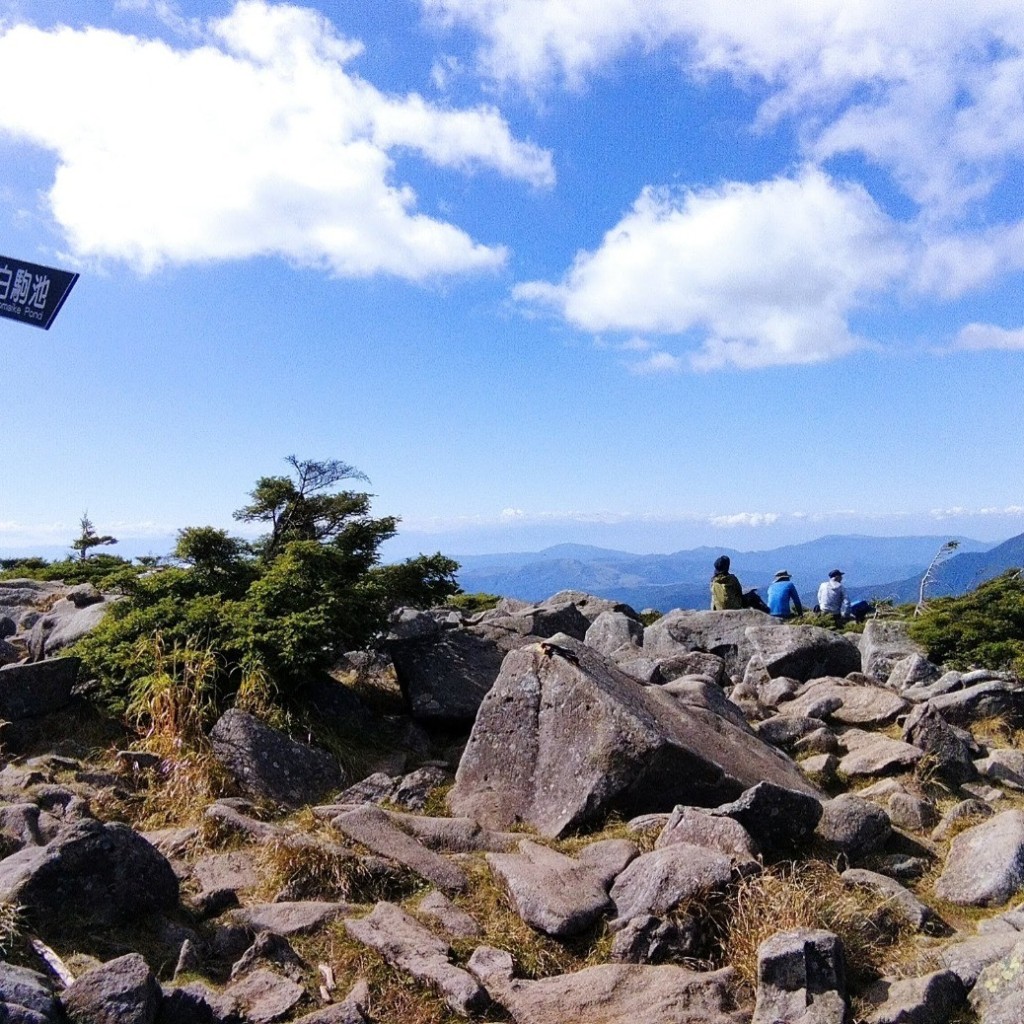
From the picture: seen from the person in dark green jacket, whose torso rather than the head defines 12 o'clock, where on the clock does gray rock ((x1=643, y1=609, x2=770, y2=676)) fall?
The gray rock is roughly at 6 o'clock from the person in dark green jacket.

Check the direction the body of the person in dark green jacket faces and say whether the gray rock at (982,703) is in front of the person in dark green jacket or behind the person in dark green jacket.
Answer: behind

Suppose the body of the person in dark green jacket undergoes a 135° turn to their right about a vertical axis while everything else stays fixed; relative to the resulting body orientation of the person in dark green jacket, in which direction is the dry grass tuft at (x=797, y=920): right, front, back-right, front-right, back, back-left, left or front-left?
front-right

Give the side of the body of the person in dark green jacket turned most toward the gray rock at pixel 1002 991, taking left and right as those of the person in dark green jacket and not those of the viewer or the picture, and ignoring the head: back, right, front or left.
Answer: back

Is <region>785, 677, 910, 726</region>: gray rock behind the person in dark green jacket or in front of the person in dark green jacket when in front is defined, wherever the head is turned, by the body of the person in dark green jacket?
behind

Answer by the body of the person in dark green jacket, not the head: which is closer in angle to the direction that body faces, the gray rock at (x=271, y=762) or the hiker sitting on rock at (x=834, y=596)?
the hiker sitting on rock

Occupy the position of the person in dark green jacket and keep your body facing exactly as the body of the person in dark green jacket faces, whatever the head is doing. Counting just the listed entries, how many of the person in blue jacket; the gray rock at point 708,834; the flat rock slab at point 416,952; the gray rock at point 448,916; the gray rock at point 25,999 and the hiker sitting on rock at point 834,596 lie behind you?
4

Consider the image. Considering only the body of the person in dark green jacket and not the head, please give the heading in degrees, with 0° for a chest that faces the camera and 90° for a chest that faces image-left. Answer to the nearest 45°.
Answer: approximately 180°

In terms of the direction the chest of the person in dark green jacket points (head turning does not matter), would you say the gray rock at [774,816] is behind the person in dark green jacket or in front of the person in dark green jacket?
behind

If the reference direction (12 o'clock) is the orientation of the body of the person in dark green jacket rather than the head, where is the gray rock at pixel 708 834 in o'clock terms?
The gray rock is roughly at 6 o'clock from the person in dark green jacket.

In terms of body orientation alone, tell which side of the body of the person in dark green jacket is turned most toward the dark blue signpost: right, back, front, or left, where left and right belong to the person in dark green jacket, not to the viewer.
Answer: back

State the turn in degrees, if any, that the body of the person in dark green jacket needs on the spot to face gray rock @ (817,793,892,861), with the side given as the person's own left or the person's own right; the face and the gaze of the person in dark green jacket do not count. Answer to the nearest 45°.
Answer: approximately 180°

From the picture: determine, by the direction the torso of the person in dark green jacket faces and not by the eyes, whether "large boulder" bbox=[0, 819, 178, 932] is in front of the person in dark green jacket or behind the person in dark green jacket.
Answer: behind

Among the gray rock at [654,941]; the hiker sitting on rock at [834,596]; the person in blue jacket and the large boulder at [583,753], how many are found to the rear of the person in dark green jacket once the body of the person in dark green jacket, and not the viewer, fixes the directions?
2

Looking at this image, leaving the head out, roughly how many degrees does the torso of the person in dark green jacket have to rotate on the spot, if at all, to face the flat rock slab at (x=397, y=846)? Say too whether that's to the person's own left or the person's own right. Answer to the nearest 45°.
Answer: approximately 180°

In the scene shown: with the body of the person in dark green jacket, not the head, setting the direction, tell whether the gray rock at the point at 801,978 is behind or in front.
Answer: behind

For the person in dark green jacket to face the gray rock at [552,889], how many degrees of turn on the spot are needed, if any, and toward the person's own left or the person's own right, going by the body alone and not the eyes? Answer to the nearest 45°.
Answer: approximately 180°
